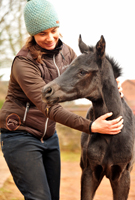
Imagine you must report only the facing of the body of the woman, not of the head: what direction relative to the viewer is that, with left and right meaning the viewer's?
facing the viewer and to the right of the viewer

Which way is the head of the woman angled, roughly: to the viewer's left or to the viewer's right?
to the viewer's right

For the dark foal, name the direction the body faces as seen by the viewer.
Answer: toward the camera

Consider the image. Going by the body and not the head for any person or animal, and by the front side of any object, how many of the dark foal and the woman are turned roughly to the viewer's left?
0
